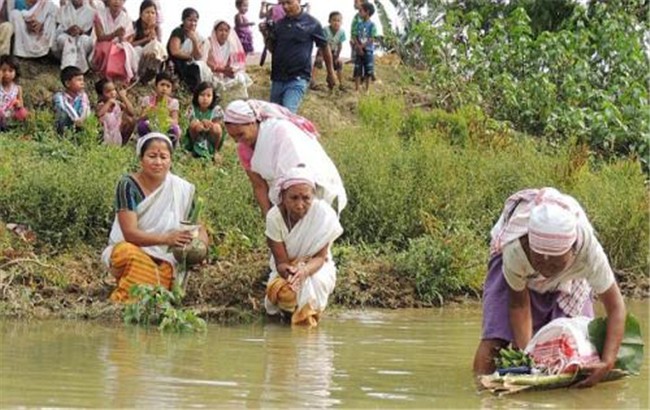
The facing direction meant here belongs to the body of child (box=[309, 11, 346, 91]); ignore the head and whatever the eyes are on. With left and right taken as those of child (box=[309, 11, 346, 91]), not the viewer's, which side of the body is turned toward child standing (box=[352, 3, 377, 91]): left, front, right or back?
left

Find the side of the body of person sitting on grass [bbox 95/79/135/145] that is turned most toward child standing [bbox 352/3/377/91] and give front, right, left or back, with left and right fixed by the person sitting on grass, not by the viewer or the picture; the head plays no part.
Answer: left

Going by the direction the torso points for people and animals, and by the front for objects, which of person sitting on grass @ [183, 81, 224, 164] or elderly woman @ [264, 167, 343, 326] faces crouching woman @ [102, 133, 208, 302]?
the person sitting on grass

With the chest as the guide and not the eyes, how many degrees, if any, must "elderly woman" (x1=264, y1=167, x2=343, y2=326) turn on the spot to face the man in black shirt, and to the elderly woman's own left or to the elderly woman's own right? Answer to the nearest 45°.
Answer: approximately 180°

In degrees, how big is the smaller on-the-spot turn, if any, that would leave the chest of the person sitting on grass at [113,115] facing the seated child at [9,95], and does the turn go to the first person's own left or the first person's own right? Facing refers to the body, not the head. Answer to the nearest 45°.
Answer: approximately 135° to the first person's own right

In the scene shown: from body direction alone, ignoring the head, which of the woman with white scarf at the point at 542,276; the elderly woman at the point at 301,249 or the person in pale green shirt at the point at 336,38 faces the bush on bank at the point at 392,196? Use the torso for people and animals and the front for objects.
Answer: the person in pale green shirt

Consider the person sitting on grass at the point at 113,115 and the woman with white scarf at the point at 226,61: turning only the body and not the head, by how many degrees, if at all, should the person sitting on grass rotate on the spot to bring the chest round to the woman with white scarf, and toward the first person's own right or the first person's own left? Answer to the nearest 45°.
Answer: approximately 90° to the first person's own left
